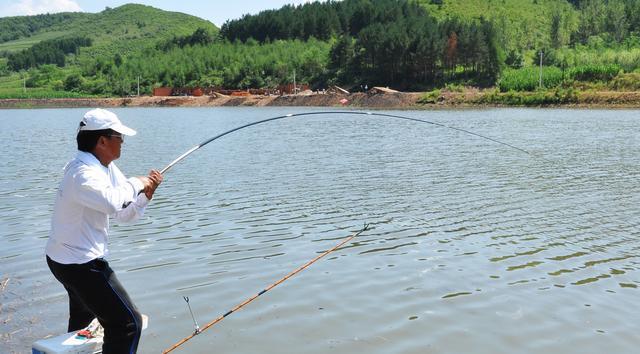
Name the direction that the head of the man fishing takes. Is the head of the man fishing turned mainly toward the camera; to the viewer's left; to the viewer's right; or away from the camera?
to the viewer's right

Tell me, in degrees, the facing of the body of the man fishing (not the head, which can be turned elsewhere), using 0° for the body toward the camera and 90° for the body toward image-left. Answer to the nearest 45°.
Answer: approximately 270°
